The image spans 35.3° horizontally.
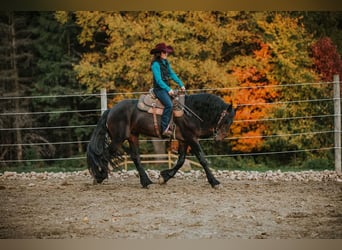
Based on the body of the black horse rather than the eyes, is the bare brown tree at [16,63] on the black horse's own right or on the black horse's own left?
on the black horse's own left

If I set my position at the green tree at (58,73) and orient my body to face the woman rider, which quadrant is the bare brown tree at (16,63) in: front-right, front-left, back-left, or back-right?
back-right

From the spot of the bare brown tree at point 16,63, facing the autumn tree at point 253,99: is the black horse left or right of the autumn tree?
right

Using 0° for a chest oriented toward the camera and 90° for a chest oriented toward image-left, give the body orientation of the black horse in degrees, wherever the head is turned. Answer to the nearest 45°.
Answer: approximately 270°

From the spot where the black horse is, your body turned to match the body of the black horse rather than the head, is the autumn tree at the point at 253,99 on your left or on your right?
on your left

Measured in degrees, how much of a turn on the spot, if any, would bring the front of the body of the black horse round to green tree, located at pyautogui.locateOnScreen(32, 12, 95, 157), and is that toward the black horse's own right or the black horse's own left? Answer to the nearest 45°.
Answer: approximately 90° to the black horse's own left
